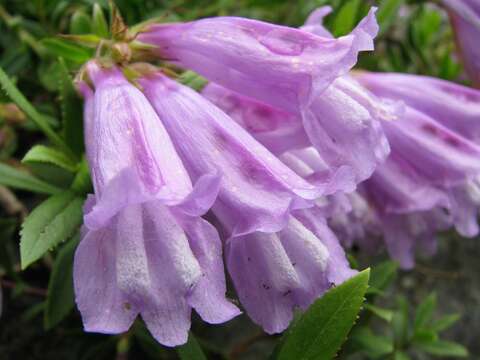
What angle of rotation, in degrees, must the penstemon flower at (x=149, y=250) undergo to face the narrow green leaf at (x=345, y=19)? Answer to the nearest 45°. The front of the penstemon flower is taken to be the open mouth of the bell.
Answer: approximately 135° to its left

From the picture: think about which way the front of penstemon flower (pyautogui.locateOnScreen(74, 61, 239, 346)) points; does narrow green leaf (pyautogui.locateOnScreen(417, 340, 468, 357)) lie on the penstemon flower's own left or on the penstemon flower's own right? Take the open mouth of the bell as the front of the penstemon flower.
on the penstemon flower's own left

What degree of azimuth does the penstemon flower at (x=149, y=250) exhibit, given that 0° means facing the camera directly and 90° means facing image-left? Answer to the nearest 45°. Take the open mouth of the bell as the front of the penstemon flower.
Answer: approximately 0°

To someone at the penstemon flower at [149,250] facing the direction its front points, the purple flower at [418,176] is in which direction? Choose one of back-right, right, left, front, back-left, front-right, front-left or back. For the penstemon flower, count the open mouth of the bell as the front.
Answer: back-left

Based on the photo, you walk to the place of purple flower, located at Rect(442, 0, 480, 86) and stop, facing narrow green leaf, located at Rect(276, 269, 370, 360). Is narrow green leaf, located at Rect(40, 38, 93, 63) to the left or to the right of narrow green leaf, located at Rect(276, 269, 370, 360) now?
right
